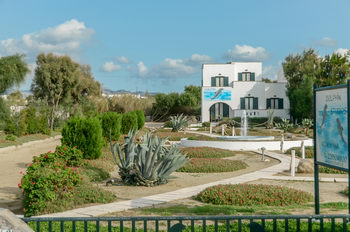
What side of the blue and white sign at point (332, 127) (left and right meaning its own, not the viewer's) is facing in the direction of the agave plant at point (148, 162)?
right

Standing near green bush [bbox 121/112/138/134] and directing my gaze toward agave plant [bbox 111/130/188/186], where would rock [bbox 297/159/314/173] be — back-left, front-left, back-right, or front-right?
front-left

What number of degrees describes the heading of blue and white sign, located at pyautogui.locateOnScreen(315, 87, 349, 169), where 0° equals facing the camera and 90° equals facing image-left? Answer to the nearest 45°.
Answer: approximately 45°

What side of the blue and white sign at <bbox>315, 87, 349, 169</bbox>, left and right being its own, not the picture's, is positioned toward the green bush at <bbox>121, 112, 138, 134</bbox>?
right

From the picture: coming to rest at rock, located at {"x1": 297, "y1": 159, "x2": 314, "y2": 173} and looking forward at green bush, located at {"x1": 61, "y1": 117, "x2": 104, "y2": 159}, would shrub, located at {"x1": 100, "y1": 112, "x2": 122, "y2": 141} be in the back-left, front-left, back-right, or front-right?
front-right

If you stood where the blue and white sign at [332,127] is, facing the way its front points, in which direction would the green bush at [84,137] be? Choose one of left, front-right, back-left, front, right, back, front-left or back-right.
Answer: right

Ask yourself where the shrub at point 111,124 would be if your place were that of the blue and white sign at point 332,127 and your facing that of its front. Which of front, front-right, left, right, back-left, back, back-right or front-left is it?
right

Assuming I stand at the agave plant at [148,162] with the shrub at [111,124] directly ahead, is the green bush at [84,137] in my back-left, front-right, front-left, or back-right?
front-left

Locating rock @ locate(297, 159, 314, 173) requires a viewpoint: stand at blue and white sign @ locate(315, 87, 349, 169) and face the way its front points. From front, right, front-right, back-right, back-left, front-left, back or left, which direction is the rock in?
back-right

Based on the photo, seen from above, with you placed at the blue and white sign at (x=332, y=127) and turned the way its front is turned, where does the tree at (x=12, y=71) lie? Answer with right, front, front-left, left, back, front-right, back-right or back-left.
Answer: right
